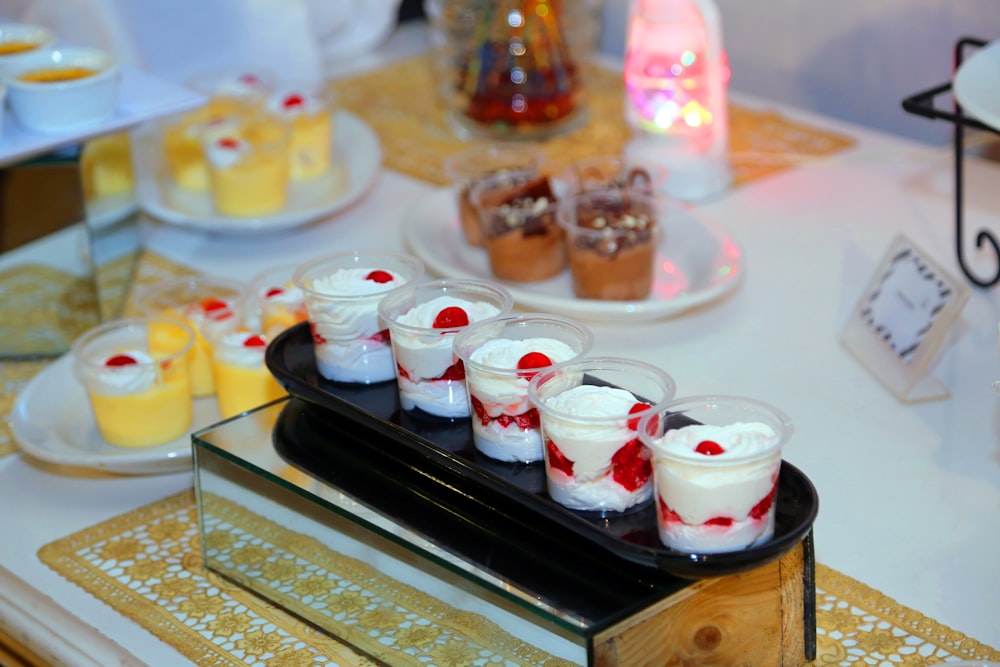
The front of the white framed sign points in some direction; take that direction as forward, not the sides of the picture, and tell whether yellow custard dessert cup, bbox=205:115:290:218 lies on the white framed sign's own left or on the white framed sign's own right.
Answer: on the white framed sign's own right

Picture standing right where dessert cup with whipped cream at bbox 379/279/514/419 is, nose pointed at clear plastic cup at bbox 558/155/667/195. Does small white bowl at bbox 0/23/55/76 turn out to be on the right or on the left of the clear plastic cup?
left

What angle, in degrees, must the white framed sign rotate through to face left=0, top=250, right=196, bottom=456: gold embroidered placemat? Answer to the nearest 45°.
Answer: approximately 45° to its right

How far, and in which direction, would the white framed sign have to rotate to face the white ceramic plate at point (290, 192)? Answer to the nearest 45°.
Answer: approximately 45° to its right

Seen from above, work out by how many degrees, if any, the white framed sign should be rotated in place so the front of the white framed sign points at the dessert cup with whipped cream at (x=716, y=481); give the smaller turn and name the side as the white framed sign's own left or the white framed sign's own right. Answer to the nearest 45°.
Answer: approximately 45° to the white framed sign's own left

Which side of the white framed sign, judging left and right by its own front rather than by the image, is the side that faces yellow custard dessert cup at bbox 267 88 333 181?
right

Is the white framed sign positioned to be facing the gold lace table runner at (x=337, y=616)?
yes

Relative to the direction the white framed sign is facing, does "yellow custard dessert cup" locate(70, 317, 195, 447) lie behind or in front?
in front

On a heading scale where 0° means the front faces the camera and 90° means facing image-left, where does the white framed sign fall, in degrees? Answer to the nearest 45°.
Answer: approximately 45°

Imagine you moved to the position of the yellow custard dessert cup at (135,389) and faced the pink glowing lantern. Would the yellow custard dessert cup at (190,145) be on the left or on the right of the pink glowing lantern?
left
